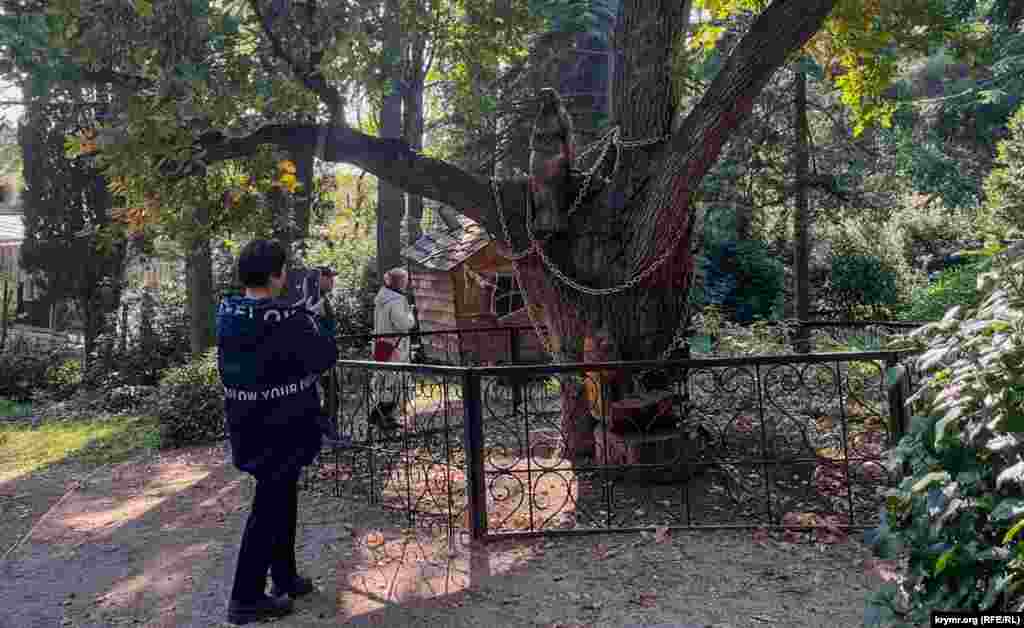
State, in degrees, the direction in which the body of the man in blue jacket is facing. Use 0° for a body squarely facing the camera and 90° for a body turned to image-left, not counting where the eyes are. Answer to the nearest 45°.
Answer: approximately 225°

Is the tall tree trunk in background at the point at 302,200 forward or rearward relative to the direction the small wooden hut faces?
rearward

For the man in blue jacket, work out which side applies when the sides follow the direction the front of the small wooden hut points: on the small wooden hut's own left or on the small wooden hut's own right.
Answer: on the small wooden hut's own right

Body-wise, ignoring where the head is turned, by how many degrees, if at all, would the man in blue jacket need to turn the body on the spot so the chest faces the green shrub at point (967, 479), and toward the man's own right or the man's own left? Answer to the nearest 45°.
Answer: approximately 90° to the man's own right

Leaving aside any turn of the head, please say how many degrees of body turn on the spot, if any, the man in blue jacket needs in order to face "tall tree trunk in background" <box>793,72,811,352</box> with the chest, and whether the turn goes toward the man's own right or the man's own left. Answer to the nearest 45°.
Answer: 0° — they already face it

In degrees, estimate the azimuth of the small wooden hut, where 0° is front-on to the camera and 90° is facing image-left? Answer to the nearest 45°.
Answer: approximately 315°

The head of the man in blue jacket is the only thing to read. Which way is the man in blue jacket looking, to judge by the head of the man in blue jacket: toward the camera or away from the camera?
away from the camera
